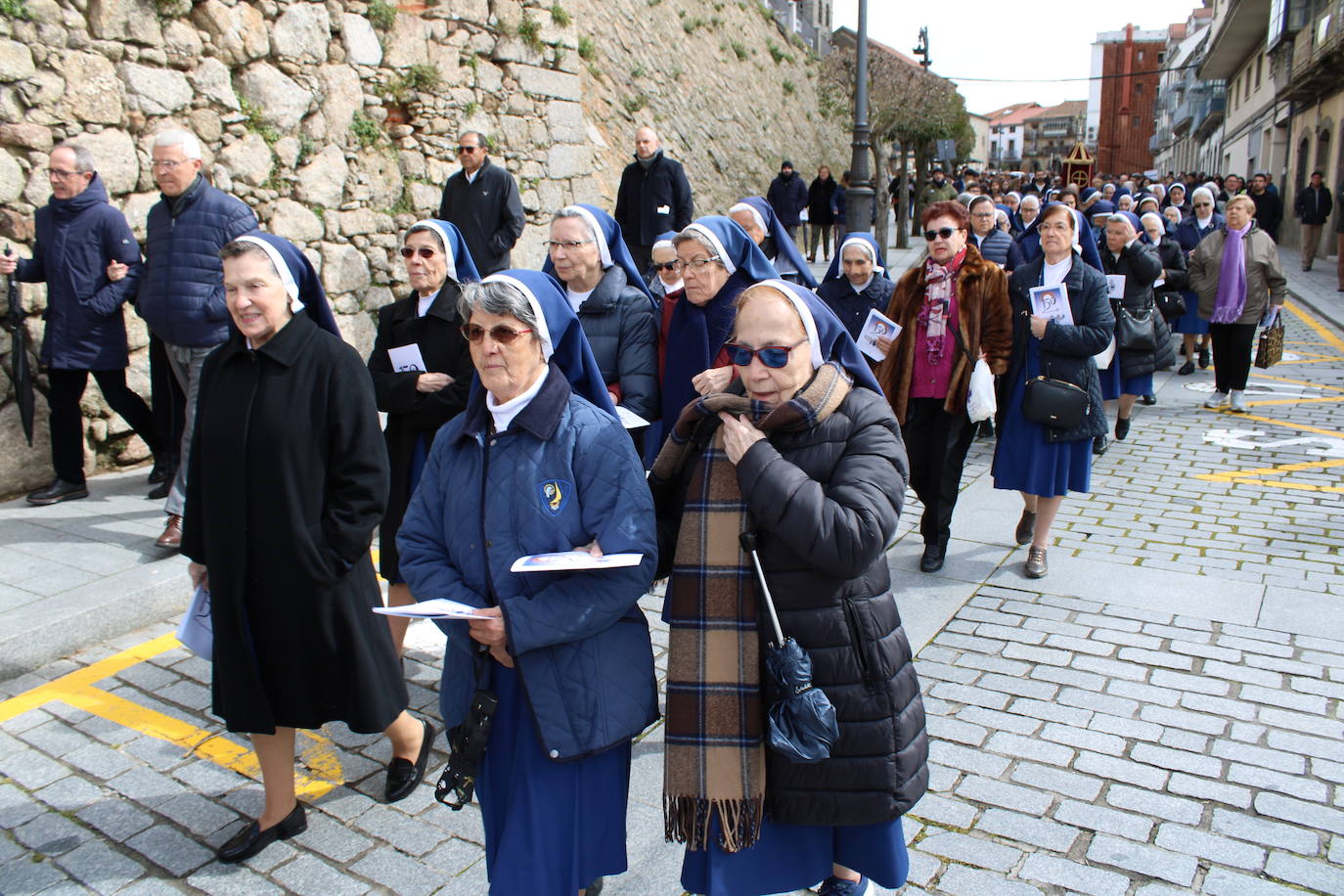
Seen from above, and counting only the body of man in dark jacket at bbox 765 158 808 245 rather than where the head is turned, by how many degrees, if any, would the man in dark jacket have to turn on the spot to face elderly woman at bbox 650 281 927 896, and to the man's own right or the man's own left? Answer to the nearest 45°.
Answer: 0° — they already face them

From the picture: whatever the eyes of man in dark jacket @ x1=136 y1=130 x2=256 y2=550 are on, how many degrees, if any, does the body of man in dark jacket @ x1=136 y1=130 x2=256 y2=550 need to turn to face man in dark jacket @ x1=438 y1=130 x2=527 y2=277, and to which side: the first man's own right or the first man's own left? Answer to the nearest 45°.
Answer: approximately 180°

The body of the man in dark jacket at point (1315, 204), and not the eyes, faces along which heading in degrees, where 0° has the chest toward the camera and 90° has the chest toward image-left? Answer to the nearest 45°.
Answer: approximately 0°

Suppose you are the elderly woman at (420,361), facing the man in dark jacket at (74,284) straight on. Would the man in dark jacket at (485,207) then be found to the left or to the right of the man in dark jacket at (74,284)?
right

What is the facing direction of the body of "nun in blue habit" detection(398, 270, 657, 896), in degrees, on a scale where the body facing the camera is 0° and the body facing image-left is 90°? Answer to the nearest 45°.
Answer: approximately 45°

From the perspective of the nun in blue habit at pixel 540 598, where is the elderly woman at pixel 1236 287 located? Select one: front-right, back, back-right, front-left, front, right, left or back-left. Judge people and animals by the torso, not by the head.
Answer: back
